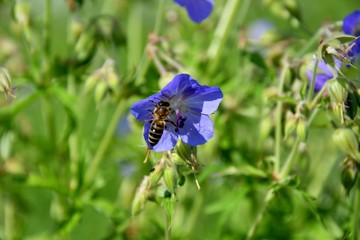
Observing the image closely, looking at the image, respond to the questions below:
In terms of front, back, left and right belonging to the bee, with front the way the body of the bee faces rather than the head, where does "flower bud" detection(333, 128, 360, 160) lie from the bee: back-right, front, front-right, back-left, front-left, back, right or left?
right

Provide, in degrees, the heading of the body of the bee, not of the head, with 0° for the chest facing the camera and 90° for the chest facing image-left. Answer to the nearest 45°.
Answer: approximately 180°

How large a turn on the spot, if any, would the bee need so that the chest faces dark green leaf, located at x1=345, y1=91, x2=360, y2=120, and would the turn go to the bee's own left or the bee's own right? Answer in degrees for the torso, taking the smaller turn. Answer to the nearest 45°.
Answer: approximately 90° to the bee's own right

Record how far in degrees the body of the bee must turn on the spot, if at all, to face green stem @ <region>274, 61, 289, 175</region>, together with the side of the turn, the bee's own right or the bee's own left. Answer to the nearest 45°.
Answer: approximately 45° to the bee's own right

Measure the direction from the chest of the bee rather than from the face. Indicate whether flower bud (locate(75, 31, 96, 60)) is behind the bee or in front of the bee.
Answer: in front

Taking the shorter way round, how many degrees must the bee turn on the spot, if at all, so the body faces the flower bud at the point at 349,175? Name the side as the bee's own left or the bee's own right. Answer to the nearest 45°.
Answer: approximately 90° to the bee's own right

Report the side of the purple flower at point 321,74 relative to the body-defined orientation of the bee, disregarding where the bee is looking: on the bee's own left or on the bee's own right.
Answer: on the bee's own right

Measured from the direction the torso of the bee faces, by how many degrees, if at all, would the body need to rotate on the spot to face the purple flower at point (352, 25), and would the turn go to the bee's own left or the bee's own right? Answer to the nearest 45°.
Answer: approximately 90° to the bee's own right

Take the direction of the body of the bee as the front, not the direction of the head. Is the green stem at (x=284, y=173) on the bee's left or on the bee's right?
on the bee's right

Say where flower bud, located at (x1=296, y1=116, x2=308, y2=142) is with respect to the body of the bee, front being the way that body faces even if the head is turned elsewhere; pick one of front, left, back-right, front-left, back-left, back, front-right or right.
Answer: right

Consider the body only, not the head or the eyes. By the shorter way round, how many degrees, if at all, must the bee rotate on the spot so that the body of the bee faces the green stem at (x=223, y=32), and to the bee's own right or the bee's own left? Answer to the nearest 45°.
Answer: approximately 45° to the bee's own right

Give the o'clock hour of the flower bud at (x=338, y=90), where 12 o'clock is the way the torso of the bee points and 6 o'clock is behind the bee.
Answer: The flower bud is roughly at 3 o'clock from the bee.
